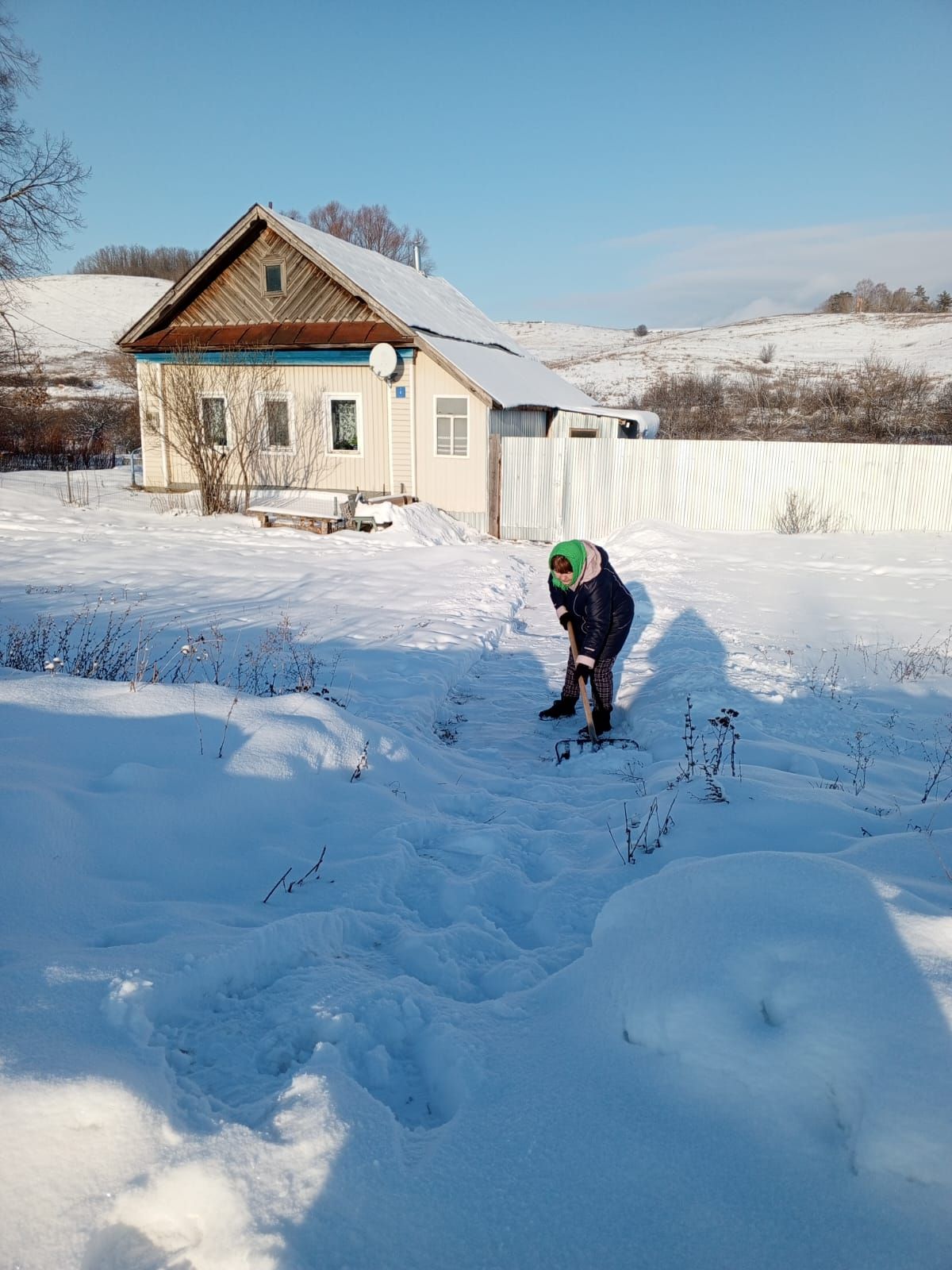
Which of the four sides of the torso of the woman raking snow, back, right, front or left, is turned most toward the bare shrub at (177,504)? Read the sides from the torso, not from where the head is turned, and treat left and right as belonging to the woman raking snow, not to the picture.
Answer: right

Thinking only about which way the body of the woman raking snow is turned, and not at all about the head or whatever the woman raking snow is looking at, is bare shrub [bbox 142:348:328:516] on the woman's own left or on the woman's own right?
on the woman's own right

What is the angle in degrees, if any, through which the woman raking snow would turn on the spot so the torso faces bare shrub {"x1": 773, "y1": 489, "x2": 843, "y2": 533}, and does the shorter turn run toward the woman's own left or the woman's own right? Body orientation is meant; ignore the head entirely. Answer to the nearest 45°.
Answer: approximately 135° to the woman's own right

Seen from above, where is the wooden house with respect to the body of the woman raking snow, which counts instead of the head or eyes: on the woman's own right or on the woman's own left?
on the woman's own right

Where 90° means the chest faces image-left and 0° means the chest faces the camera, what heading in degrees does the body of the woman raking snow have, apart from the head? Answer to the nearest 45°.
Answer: approximately 45°

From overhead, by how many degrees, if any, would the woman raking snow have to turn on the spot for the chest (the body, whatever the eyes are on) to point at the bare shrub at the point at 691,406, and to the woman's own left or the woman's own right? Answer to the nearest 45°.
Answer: approximately 135° to the woman's own right

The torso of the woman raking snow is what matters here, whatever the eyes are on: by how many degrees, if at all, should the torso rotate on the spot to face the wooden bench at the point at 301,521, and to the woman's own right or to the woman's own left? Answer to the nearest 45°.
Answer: approximately 90° to the woman's own right

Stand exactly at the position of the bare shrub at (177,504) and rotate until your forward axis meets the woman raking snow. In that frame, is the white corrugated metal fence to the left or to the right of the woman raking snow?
left
